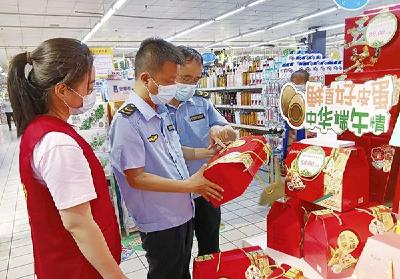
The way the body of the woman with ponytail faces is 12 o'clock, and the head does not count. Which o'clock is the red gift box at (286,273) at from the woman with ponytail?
The red gift box is roughly at 1 o'clock from the woman with ponytail.

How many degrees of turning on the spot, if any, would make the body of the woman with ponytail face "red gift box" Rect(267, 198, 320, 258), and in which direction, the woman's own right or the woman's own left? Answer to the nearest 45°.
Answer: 0° — they already face it

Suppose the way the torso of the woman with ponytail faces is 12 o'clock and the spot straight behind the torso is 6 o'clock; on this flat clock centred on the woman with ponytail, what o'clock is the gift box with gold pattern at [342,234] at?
The gift box with gold pattern is roughly at 1 o'clock from the woman with ponytail.

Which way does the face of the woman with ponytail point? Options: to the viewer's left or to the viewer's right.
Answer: to the viewer's right

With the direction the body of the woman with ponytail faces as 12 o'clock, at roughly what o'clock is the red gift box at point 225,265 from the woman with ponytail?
The red gift box is roughly at 1 o'clock from the woman with ponytail.

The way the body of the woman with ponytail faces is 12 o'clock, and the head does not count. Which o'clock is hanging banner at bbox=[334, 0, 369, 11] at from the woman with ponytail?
The hanging banner is roughly at 11 o'clock from the woman with ponytail.

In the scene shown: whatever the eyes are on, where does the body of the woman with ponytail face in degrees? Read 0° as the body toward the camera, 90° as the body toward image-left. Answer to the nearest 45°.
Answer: approximately 270°
